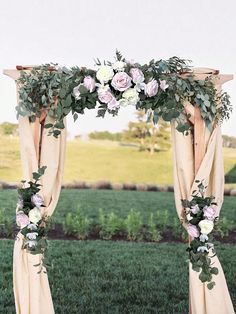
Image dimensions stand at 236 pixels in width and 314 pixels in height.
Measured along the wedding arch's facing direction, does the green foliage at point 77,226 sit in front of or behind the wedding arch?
behind

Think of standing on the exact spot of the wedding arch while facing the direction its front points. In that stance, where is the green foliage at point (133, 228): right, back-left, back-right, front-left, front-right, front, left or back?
back

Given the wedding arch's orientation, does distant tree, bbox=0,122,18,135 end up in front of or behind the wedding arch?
behind

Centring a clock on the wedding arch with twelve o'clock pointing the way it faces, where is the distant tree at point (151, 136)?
The distant tree is roughly at 6 o'clock from the wedding arch.

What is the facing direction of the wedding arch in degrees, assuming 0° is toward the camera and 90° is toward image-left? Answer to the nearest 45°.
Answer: approximately 0°

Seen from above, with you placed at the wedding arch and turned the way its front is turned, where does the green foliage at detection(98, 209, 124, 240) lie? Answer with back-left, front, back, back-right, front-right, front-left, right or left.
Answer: back

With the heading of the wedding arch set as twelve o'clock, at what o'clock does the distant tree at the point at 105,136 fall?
The distant tree is roughly at 6 o'clock from the wedding arch.
